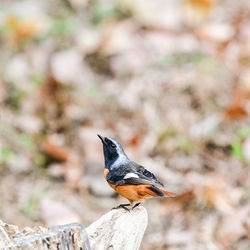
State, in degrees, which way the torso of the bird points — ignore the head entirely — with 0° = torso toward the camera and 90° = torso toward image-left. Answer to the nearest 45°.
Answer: approximately 90°
